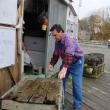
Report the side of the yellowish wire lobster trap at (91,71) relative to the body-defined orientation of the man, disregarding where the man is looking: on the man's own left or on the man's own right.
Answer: on the man's own right

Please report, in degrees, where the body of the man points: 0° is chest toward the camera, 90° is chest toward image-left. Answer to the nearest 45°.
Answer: approximately 90°

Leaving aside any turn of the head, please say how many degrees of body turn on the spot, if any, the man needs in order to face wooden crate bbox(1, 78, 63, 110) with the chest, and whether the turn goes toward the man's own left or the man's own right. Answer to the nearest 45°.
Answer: approximately 45° to the man's own left

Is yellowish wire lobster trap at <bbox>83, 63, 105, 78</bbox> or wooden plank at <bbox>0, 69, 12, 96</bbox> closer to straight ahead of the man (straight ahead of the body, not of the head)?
the wooden plank

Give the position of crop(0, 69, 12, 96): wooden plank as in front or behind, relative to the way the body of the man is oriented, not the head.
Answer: in front
